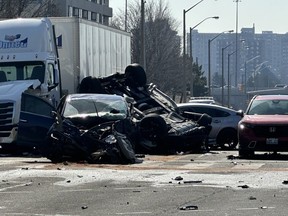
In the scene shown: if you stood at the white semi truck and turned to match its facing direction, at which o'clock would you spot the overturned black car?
The overturned black car is roughly at 8 o'clock from the white semi truck.

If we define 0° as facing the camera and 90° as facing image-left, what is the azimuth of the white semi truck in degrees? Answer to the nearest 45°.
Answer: approximately 45°

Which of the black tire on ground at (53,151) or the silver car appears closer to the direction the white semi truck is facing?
the black tire on ground

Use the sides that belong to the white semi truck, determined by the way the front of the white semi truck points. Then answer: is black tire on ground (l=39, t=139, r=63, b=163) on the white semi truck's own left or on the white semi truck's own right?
on the white semi truck's own left

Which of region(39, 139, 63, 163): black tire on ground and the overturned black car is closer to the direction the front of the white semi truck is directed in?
the black tire on ground

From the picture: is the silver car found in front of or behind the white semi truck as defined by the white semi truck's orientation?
behind
